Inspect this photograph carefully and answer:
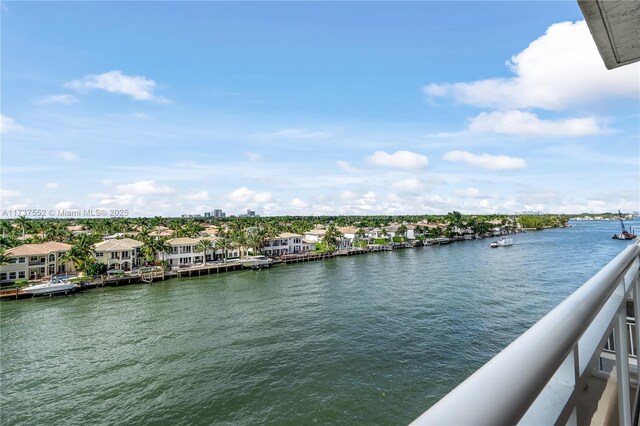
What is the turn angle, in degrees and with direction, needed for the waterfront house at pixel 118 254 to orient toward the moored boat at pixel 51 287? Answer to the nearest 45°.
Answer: approximately 45° to its right

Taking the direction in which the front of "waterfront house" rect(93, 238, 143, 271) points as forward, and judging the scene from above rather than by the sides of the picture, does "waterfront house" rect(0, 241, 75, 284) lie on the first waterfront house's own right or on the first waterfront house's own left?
on the first waterfront house's own right

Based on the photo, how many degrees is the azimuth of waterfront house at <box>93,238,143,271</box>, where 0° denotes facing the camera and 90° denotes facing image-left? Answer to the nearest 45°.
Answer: approximately 0°

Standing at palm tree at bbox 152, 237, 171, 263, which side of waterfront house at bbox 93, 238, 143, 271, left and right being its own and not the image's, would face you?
left
